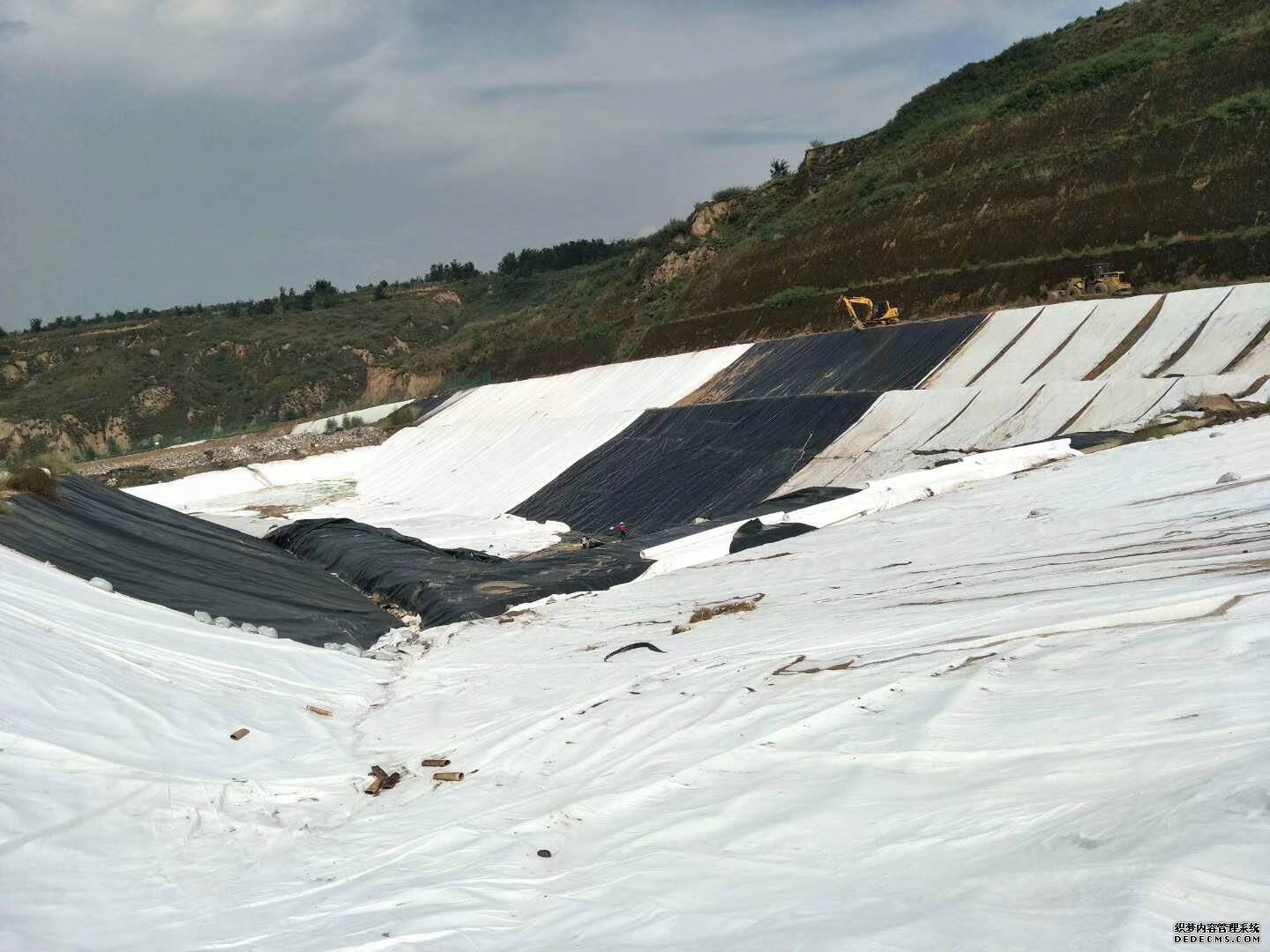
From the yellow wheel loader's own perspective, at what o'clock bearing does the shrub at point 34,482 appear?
The shrub is roughly at 10 o'clock from the yellow wheel loader.

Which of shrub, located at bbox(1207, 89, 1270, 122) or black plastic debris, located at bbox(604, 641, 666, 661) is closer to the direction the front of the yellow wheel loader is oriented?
the black plastic debris

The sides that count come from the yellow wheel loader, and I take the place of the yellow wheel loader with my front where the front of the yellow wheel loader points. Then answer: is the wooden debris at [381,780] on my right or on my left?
on my left

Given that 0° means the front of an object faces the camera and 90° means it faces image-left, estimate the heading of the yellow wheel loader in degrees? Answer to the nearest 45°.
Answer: approximately 90°

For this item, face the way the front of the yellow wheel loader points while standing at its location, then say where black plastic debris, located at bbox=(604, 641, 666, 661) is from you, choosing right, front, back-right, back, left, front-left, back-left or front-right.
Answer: left

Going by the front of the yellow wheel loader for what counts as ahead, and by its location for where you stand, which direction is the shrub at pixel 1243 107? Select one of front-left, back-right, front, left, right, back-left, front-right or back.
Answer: back-right

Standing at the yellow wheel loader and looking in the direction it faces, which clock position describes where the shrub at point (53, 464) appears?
The shrub is roughly at 10 o'clock from the yellow wheel loader.

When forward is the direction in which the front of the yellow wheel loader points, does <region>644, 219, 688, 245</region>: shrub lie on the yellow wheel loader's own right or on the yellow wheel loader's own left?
on the yellow wheel loader's own right
